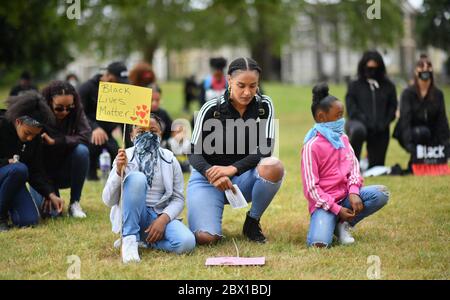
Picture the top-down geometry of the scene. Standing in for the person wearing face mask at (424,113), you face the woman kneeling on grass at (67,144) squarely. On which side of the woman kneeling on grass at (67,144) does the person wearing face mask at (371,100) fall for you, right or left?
right

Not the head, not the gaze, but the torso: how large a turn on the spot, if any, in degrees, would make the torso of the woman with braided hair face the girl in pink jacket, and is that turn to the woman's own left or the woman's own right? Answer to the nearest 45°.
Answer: approximately 90° to the woman's own left

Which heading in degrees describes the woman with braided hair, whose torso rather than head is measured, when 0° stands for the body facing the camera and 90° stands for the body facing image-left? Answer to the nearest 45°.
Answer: approximately 0°

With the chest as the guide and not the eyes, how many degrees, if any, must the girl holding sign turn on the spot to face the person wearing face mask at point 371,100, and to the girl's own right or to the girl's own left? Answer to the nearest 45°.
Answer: approximately 135° to the girl's own left

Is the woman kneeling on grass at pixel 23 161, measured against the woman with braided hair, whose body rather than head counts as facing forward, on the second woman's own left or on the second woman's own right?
on the second woman's own right

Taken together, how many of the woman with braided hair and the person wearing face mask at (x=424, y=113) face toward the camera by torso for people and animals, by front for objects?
2

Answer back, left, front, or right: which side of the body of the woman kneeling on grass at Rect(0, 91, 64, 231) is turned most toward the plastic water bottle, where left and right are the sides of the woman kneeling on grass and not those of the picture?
left

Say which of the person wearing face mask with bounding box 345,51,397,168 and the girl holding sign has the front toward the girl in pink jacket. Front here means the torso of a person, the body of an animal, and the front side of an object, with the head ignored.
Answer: the person wearing face mask

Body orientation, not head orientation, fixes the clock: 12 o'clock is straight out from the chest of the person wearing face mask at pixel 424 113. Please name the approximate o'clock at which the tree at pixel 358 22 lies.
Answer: The tree is roughly at 6 o'clock from the person wearing face mask.

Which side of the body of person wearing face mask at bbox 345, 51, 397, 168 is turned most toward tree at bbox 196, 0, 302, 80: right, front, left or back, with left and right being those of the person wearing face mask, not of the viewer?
back

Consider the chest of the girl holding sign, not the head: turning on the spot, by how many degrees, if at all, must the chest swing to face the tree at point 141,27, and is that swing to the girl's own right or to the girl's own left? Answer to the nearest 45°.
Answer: approximately 180°

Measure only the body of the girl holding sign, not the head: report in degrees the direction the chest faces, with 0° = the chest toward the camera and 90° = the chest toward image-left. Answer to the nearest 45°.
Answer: approximately 0°

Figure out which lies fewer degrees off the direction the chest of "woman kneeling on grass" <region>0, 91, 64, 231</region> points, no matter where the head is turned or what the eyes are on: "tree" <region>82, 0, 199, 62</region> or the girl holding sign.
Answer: the girl holding sign
